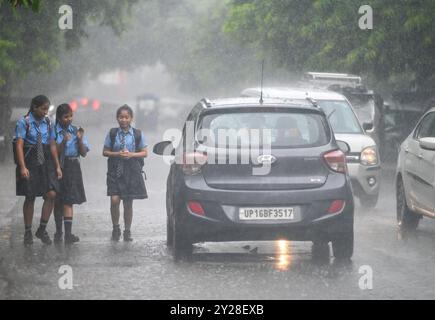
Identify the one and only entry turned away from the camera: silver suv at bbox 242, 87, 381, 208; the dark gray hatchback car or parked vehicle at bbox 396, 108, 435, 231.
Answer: the dark gray hatchback car

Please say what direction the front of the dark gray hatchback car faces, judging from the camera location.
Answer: facing away from the viewer

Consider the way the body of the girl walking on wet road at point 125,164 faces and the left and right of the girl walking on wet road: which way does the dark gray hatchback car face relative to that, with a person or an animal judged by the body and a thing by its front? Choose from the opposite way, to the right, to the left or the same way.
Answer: the opposite way

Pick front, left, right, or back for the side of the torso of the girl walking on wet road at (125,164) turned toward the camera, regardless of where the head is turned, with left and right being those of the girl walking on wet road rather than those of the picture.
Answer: front

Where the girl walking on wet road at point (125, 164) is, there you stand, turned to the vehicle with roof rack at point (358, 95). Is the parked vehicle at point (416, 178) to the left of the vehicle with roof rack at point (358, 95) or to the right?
right

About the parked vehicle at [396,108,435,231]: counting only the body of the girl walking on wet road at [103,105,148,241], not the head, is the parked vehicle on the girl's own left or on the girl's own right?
on the girl's own left

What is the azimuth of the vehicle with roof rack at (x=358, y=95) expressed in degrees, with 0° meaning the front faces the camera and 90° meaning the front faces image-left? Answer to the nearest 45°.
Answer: approximately 315°

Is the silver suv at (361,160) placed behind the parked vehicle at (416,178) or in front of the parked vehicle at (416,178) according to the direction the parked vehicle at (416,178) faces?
behind

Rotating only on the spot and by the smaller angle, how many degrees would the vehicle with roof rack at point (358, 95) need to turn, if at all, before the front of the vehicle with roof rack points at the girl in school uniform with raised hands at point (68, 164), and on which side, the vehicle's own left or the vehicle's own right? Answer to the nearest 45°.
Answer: approximately 45° to the vehicle's own right

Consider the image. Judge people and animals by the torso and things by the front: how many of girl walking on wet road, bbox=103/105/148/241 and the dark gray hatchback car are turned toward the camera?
1

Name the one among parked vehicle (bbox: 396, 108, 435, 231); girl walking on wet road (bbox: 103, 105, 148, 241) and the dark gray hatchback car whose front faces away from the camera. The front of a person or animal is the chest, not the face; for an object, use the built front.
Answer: the dark gray hatchback car

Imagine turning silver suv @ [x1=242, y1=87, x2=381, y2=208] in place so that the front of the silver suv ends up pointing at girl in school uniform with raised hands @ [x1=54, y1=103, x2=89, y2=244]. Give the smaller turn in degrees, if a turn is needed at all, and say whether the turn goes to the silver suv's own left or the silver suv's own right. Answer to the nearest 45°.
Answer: approximately 90° to the silver suv's own right

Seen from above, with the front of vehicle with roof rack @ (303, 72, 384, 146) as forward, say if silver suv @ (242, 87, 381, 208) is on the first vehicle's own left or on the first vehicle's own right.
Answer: on the first vehicle's own right

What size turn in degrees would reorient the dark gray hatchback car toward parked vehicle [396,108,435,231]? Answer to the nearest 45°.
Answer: approximately 45° to its right

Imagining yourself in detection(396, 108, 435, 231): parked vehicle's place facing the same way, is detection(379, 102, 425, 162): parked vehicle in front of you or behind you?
behind
